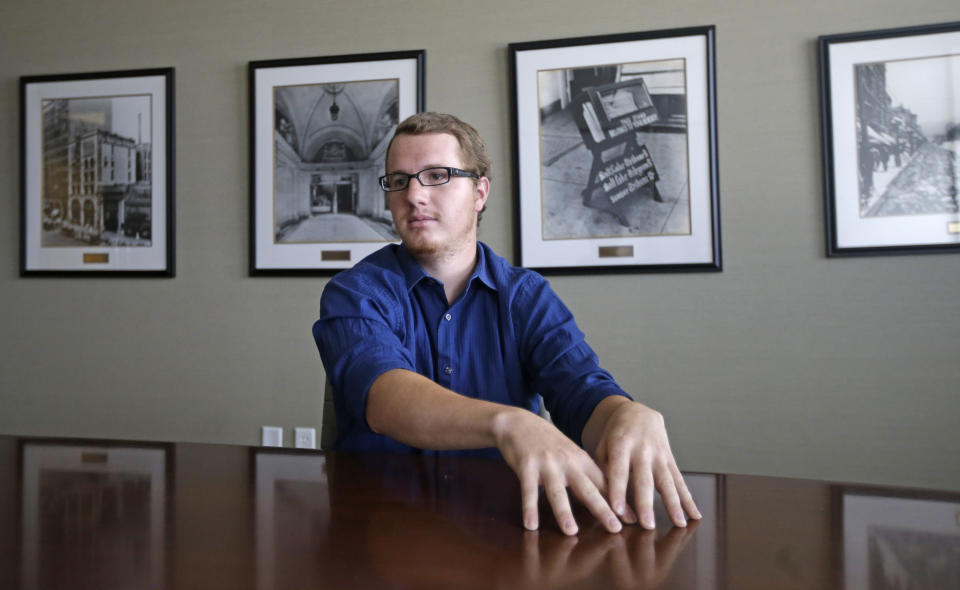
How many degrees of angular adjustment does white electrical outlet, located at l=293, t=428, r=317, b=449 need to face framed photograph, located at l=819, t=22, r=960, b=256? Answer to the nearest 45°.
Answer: approximately 45° to its left

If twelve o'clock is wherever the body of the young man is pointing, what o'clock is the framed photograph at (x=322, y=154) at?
The framed photograph is roughly at 5 o'clock from the young man.

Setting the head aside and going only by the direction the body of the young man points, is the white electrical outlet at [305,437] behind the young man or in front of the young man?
behind

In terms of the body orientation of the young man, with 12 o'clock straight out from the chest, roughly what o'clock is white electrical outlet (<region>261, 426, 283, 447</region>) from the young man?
The white electrical outlet is roughly at 5 o'clock from the young man.

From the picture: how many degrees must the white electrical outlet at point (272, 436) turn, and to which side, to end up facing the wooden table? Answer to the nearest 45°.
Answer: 0° — it already faces it

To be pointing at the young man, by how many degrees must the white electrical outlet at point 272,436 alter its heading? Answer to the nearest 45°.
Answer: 0° — it already faces them

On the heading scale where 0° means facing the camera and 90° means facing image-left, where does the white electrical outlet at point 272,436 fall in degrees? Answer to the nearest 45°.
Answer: approximately 0°

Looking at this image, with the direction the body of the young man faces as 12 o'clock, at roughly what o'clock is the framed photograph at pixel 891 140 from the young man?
The framed photograph is roughly at 8 o'clock from the young man.

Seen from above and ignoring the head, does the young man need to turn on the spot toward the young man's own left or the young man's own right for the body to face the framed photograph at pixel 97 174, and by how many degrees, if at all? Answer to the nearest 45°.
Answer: approximately 135° to the young man's own right

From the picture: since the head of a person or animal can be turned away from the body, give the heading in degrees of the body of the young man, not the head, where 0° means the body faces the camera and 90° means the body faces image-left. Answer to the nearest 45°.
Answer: approximately 0°
